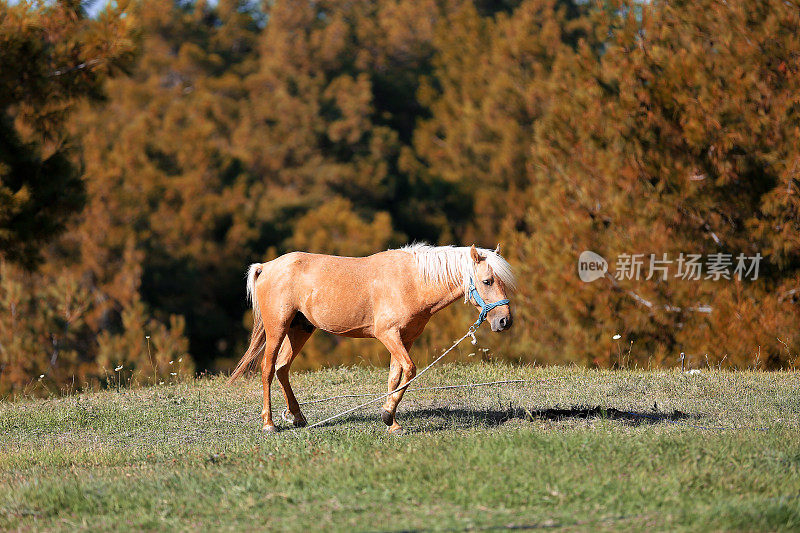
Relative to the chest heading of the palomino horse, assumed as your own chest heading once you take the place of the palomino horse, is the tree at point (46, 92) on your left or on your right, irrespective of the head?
on your left

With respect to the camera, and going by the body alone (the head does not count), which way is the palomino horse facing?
to the viewer's right
